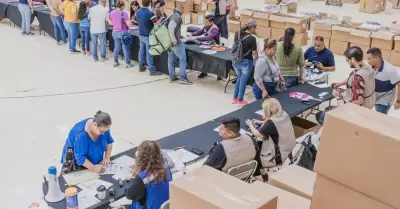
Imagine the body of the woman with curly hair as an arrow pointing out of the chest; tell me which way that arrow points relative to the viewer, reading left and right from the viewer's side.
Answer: facing away from the viewer and to the left of the viewer

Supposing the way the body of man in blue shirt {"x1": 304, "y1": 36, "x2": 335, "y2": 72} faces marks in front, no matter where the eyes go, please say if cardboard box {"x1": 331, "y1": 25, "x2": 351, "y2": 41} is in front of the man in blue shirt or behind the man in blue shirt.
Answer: behind

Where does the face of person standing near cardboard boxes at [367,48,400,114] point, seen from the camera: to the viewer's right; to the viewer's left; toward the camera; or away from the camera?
to the viewer's left

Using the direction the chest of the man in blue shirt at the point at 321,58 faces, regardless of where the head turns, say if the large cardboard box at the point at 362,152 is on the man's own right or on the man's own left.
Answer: on the man's own left

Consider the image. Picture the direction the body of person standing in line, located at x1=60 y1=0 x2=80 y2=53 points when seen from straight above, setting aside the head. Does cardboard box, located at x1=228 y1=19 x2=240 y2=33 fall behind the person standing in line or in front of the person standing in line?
in front

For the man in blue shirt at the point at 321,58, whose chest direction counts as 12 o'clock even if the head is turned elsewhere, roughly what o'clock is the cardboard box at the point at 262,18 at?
The cardboard box is roughly at 4 o'clock from the man in blue shirt.
